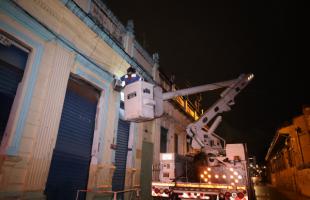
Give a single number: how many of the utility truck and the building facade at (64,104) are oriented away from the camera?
1

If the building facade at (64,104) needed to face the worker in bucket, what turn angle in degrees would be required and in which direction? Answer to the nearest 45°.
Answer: approximately 45° to its left

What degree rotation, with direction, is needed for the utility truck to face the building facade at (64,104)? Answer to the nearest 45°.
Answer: approximately 135° to its left

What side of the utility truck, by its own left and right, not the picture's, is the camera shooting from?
back

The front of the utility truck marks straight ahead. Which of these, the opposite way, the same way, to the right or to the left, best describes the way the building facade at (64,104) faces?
to the right
